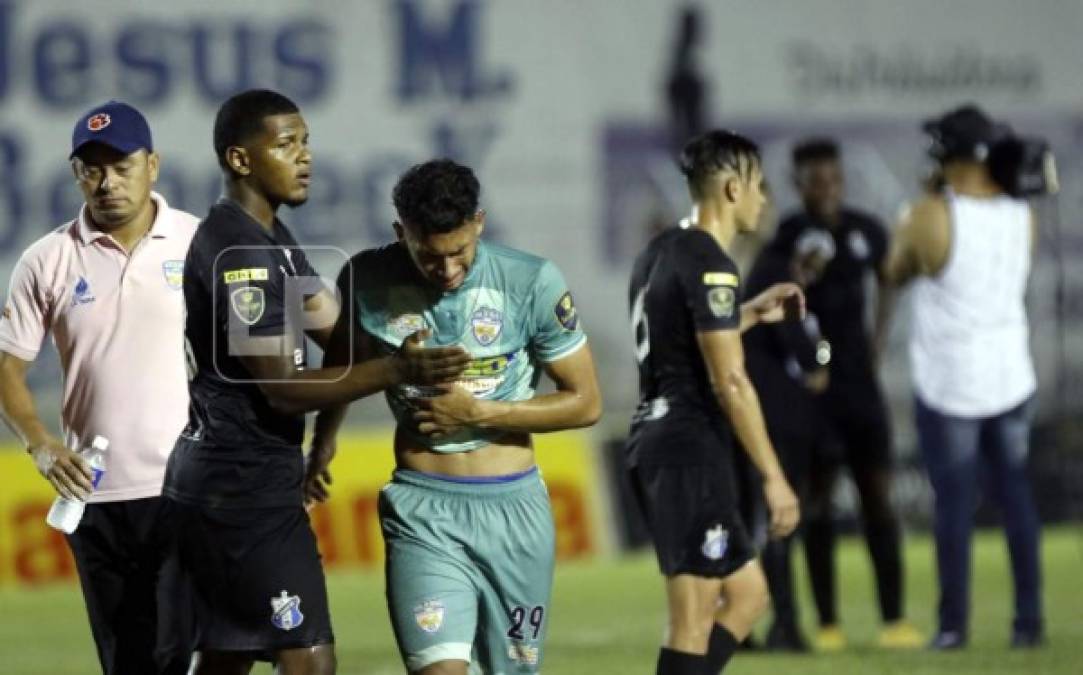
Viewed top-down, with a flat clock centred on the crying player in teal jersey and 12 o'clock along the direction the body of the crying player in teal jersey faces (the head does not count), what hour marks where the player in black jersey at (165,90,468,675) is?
The player in black jersey is roughly at 3 o'clock from the crying player in teal jersey.

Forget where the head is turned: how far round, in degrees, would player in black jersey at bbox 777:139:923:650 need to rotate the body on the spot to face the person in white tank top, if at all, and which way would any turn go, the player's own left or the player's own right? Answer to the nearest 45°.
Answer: approximately 90° to the player's own left

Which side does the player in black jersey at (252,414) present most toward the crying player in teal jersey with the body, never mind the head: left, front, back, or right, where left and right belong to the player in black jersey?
front

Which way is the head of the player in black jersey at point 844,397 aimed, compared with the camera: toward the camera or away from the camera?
toward the camera

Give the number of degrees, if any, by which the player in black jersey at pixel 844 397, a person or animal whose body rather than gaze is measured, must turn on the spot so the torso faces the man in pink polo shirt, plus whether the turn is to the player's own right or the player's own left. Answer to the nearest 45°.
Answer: approximately 45° to the player's own right

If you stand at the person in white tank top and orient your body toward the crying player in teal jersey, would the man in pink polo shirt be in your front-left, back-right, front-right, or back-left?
front-right

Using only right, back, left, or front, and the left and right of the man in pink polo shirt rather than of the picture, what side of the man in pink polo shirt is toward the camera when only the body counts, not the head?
front

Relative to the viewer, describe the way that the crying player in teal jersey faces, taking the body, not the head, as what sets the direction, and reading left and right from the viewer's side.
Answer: facing the viewer

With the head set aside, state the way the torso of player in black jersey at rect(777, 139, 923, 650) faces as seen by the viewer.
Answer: toward the camera

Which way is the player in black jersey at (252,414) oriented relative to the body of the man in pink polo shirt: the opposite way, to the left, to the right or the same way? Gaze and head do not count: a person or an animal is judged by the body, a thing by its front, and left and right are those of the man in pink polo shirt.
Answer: to the left

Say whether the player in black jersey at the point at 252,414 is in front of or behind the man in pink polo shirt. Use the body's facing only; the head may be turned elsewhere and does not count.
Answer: in front

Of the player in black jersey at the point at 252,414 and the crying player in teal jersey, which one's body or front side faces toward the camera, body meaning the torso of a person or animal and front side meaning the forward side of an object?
the crying player in teal jersey

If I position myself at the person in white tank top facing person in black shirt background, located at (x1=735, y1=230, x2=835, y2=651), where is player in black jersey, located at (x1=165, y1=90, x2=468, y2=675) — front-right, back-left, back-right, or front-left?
front-left
